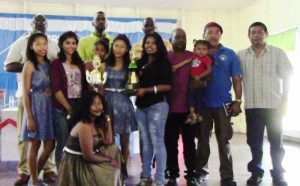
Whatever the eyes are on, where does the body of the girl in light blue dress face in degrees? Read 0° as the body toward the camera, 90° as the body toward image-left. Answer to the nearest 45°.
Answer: approximately 315°

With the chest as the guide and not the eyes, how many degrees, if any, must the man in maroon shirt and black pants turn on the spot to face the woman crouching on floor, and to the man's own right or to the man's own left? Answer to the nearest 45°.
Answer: approximately 45° to the man's own right

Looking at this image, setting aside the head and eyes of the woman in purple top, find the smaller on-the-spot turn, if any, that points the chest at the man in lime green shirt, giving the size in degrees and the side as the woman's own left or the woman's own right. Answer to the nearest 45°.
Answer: approximately 90° to the woman's own left

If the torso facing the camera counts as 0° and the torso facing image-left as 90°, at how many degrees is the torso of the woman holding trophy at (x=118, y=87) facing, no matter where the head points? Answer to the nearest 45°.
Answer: approximately 0°

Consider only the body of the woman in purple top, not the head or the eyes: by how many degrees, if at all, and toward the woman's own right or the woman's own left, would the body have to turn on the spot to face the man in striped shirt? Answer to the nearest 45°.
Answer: approximately 45° to the woman's own left

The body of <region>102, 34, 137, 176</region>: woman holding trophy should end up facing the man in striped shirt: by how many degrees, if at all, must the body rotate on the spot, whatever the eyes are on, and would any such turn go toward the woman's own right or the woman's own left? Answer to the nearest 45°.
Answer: approximately 90° to the woman's own left

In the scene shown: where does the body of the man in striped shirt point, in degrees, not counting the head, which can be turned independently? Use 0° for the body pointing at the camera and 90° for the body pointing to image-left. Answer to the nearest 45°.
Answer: approximately 0°
